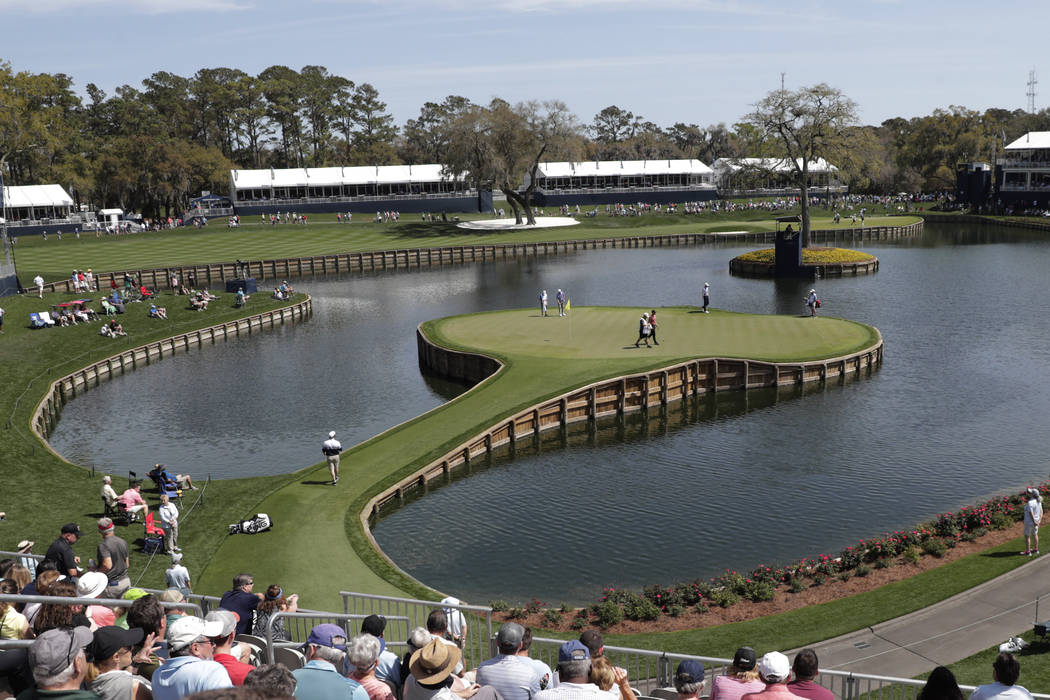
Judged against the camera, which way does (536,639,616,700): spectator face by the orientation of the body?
away from the camera

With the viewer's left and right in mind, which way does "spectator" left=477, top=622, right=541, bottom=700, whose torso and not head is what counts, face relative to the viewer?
facing away from the viewer

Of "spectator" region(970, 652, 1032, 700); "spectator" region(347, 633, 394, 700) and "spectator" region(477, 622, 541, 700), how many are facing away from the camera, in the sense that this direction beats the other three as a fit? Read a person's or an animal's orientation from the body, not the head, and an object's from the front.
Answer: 3

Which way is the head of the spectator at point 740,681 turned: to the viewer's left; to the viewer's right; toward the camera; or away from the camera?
away from the camera

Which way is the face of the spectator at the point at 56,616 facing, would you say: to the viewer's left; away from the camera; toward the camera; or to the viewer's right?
away from the camera

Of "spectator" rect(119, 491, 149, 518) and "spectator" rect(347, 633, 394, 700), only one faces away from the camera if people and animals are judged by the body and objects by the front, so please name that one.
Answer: "spectator" rect(347, 633, 394, 700)

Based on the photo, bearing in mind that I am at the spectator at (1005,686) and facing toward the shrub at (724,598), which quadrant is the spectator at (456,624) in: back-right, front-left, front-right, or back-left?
front-left

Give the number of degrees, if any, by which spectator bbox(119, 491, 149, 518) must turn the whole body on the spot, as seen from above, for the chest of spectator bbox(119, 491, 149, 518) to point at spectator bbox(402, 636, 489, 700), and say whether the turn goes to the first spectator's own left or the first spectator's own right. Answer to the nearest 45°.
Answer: approximately 90° to the first spectator's own right

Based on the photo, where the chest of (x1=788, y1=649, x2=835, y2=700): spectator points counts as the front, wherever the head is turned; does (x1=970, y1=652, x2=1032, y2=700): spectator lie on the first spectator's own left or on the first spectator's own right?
on the first spectator's own right

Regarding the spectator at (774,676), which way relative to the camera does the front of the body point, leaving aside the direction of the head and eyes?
away from the camera

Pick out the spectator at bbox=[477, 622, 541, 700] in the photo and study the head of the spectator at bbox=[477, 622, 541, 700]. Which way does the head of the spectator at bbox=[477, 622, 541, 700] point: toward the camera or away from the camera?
away from the camera

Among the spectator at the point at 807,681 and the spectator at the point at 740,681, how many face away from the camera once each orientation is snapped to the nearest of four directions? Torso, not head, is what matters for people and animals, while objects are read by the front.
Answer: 2

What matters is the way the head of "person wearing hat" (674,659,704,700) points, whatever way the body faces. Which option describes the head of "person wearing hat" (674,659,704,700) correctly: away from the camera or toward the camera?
away from the camera

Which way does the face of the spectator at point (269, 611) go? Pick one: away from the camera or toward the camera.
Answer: away from the camera

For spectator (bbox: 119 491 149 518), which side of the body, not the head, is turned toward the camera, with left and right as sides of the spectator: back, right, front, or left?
right

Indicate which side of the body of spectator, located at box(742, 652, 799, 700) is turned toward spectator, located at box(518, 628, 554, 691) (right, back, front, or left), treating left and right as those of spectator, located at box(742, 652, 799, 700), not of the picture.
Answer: left

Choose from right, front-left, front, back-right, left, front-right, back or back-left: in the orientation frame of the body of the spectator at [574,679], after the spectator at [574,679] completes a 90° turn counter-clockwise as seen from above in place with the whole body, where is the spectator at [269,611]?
front-right
